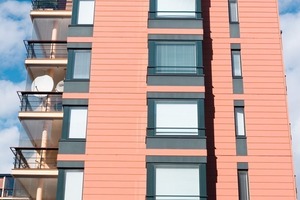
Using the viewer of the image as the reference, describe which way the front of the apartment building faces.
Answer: facing the viewer

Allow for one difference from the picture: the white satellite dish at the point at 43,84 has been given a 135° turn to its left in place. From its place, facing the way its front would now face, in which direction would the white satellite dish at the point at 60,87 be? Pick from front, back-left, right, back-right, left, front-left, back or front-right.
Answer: front
